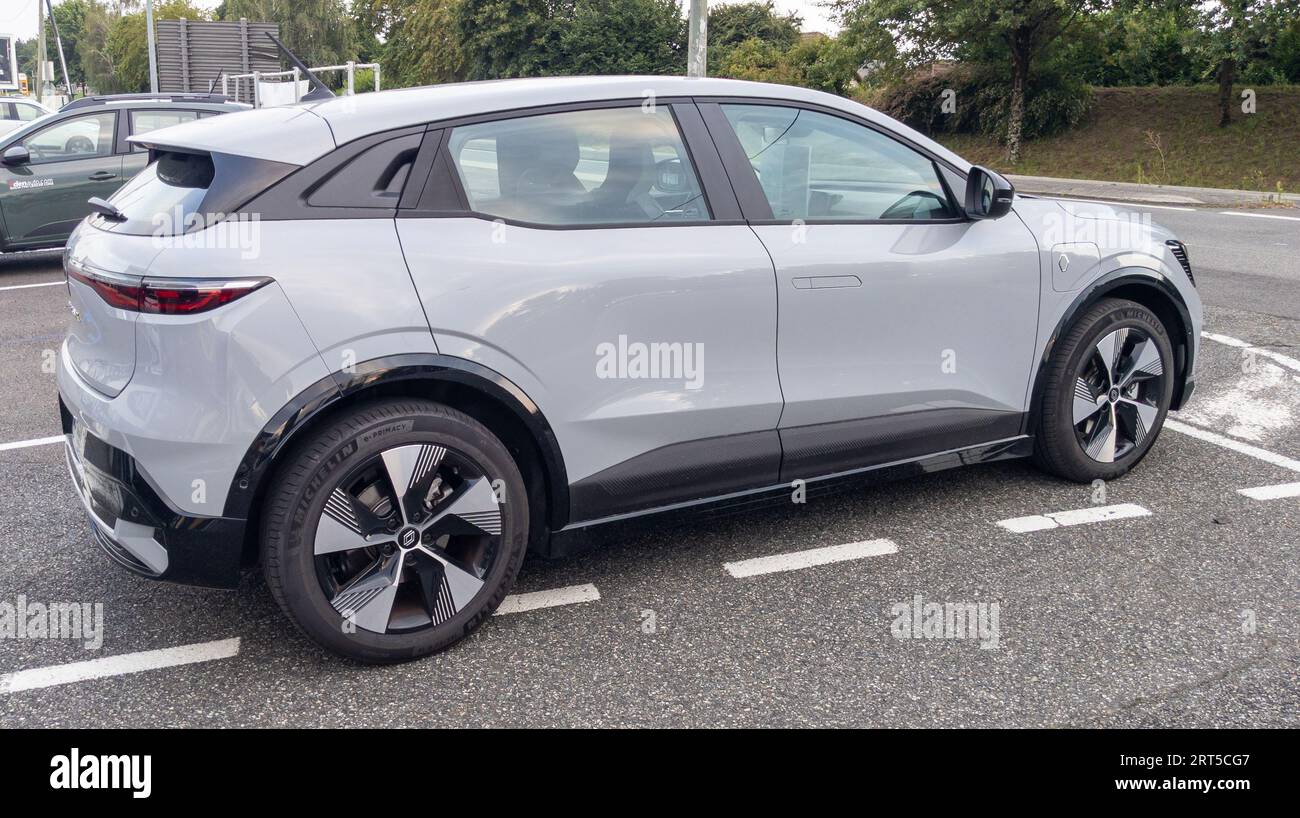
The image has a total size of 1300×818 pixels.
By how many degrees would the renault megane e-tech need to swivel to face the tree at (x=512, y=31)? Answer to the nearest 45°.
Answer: approximately 45° to its left

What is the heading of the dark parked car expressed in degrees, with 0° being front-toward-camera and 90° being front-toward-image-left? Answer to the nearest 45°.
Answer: approximately 90°

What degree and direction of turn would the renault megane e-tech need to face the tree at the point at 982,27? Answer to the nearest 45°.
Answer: approximately 45° to its left

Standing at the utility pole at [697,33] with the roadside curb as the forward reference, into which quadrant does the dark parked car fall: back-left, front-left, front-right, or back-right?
back-right

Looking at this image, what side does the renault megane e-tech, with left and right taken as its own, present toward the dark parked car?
left

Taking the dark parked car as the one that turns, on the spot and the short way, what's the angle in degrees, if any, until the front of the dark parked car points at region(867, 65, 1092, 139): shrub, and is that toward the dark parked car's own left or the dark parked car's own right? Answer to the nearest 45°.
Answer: approximately 135° to the dark parked car's own right

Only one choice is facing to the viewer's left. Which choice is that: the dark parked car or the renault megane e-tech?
the dark parked car

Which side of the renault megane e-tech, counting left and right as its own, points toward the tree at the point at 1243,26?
front

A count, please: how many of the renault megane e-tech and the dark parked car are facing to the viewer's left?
1

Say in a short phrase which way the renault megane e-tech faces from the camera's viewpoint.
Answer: facing away from the viewer and to the right of the viewer

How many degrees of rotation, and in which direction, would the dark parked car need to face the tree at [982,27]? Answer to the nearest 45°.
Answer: approximately 135° to its right
